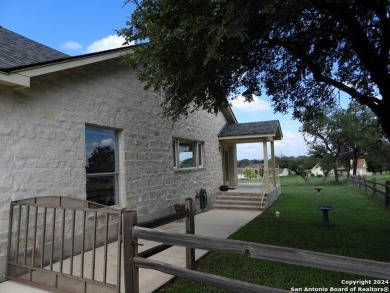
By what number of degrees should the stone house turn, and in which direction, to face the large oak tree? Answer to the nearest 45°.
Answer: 0° — it already faces it

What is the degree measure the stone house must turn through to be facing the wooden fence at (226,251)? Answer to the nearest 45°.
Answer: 0° — it already faces it

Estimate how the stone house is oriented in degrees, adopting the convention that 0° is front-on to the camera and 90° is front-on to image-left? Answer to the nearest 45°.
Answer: approximately 315°
